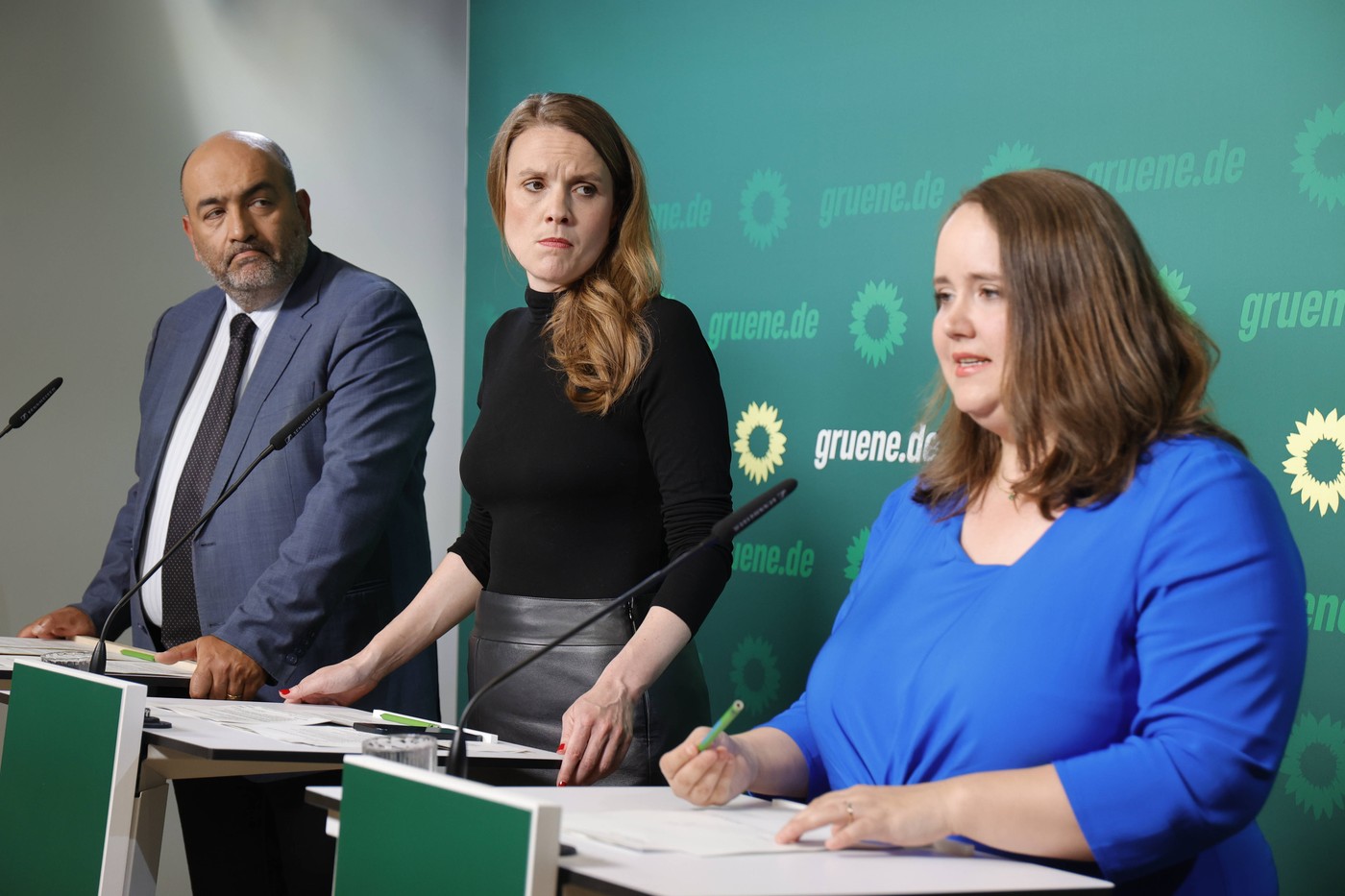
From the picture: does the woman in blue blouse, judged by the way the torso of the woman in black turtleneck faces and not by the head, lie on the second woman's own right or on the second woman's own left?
on the second woman's own left

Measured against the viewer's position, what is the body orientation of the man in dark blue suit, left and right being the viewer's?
facing the viewer and to the left of the viewer

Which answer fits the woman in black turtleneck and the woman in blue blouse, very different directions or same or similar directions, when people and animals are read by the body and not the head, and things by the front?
same or similar directions

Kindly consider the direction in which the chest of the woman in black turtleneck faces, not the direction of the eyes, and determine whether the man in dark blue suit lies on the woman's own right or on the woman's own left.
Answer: on the woman's own right

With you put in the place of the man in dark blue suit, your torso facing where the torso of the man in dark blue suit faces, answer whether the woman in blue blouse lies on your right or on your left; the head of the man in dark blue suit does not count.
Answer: on your left

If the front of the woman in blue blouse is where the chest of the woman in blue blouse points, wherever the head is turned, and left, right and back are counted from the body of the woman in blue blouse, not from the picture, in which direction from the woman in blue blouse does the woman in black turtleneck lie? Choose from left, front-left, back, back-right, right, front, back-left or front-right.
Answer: right

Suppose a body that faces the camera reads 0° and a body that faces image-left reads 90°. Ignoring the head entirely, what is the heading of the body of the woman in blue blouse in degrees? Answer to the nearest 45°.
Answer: approximately 45°

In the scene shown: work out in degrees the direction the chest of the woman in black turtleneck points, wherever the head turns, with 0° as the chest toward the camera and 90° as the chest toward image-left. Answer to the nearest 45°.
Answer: approximately 45°

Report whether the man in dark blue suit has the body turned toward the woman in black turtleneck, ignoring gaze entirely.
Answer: no

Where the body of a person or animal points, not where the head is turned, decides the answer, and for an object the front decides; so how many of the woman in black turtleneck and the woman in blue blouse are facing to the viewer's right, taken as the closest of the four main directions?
0

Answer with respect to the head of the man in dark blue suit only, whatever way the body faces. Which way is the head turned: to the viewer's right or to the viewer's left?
to the viewer's right

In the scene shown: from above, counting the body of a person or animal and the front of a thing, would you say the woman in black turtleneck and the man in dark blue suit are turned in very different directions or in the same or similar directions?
same or similar directions

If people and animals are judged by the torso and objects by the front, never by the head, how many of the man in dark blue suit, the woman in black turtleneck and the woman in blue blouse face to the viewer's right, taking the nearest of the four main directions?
0

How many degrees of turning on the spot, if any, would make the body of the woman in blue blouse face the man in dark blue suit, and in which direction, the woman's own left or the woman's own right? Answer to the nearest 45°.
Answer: approximately 90° to the woman's own right

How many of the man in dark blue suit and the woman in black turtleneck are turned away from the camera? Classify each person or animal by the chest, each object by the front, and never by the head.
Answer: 0
